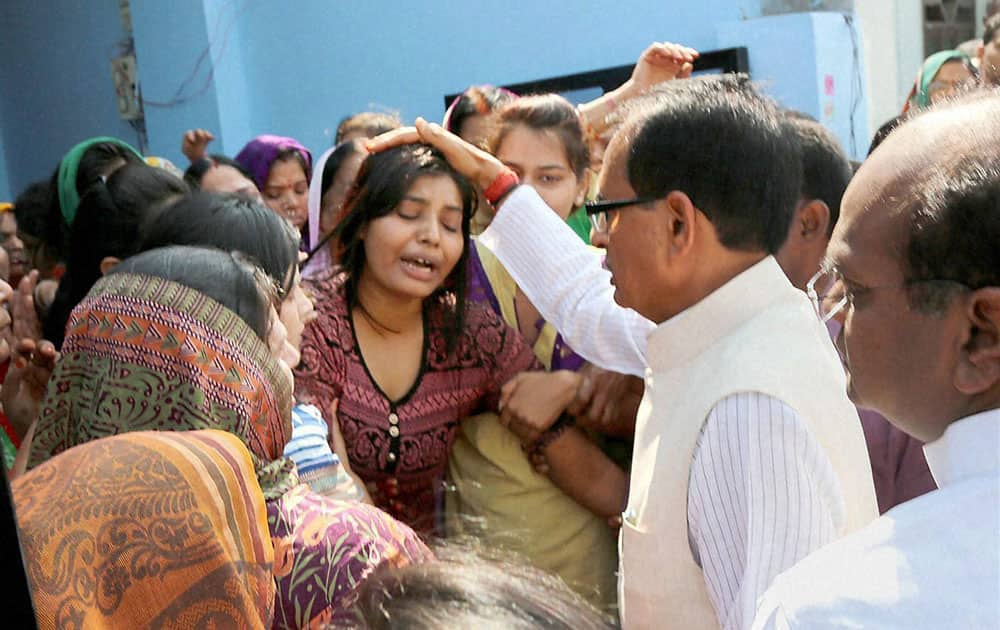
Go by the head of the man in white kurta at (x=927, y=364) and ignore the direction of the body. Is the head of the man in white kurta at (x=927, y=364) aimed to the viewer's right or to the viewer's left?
to the viewer's left

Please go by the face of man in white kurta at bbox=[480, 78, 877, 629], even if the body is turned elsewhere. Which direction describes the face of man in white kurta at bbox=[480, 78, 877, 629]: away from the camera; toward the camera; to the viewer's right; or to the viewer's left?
to the viewer's left

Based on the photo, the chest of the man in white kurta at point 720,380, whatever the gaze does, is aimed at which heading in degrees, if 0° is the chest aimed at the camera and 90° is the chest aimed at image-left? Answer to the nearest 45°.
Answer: approximately 90°

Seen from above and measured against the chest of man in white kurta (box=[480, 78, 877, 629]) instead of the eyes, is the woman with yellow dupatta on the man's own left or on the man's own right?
on the man's own right
